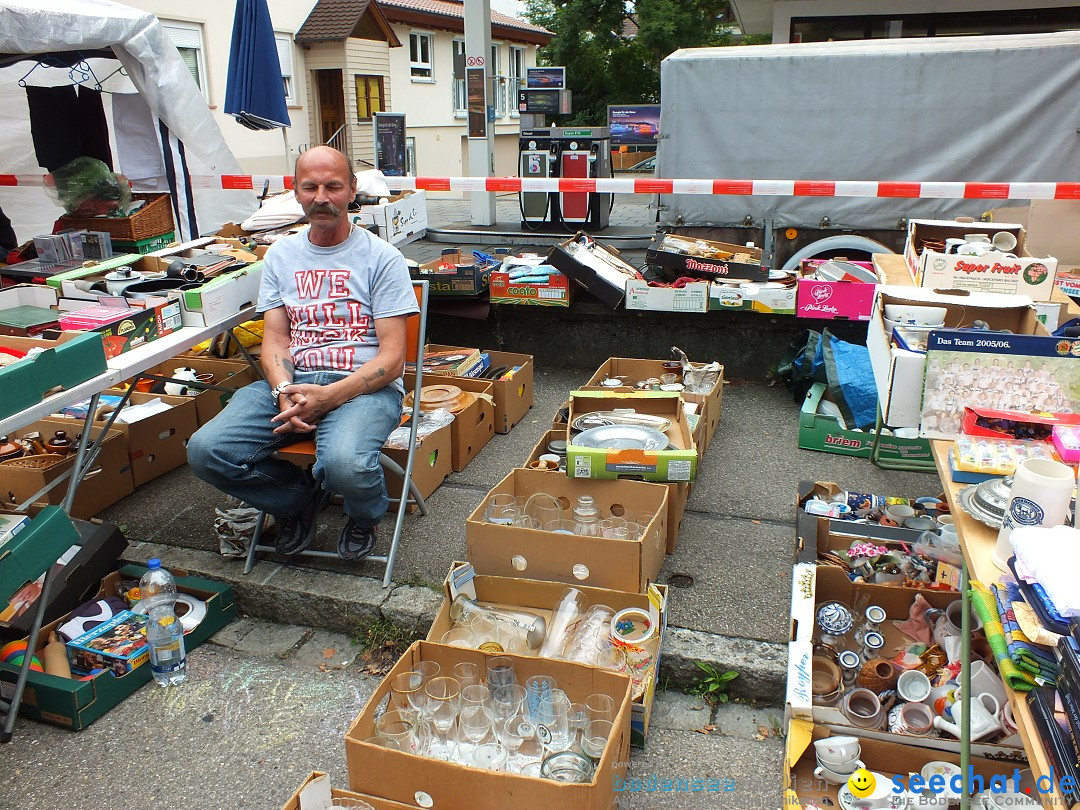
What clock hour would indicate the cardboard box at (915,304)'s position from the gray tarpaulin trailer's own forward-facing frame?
The cardboard box is roughly at 3 o'clock from the gray tarpaulin trailer.

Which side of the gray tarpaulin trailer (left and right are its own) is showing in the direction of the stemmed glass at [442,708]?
right

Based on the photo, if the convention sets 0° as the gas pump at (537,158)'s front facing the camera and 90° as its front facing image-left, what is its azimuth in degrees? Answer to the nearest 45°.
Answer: approximately 0°

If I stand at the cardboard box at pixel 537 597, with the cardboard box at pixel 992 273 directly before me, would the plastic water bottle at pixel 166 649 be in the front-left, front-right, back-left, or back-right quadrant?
back-left

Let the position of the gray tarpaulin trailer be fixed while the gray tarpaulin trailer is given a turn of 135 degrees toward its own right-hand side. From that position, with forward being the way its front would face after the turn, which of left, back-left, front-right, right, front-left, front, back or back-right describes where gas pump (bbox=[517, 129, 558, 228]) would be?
right

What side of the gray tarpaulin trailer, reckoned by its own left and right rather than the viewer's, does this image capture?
right

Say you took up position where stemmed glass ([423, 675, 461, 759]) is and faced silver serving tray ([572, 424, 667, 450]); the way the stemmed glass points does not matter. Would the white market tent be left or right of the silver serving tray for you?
left

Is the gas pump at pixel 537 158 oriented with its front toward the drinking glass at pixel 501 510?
yes

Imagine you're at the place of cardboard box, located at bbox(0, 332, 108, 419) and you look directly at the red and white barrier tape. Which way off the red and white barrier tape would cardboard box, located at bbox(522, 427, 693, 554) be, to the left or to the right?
right

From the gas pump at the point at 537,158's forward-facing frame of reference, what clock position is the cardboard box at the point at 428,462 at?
The cardboard box is roughly at 12 o'clock from the gas pump.

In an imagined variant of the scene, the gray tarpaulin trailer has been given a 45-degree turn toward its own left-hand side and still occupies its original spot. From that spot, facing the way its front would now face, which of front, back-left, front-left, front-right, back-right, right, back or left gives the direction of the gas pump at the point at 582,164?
left
